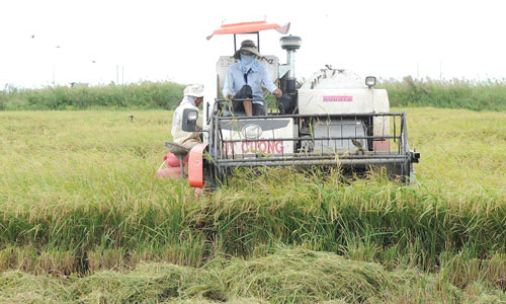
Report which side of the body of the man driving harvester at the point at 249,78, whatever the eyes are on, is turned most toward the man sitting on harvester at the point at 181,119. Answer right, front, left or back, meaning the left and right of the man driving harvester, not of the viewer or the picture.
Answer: right

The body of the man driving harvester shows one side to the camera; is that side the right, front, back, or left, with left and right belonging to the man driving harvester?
front
